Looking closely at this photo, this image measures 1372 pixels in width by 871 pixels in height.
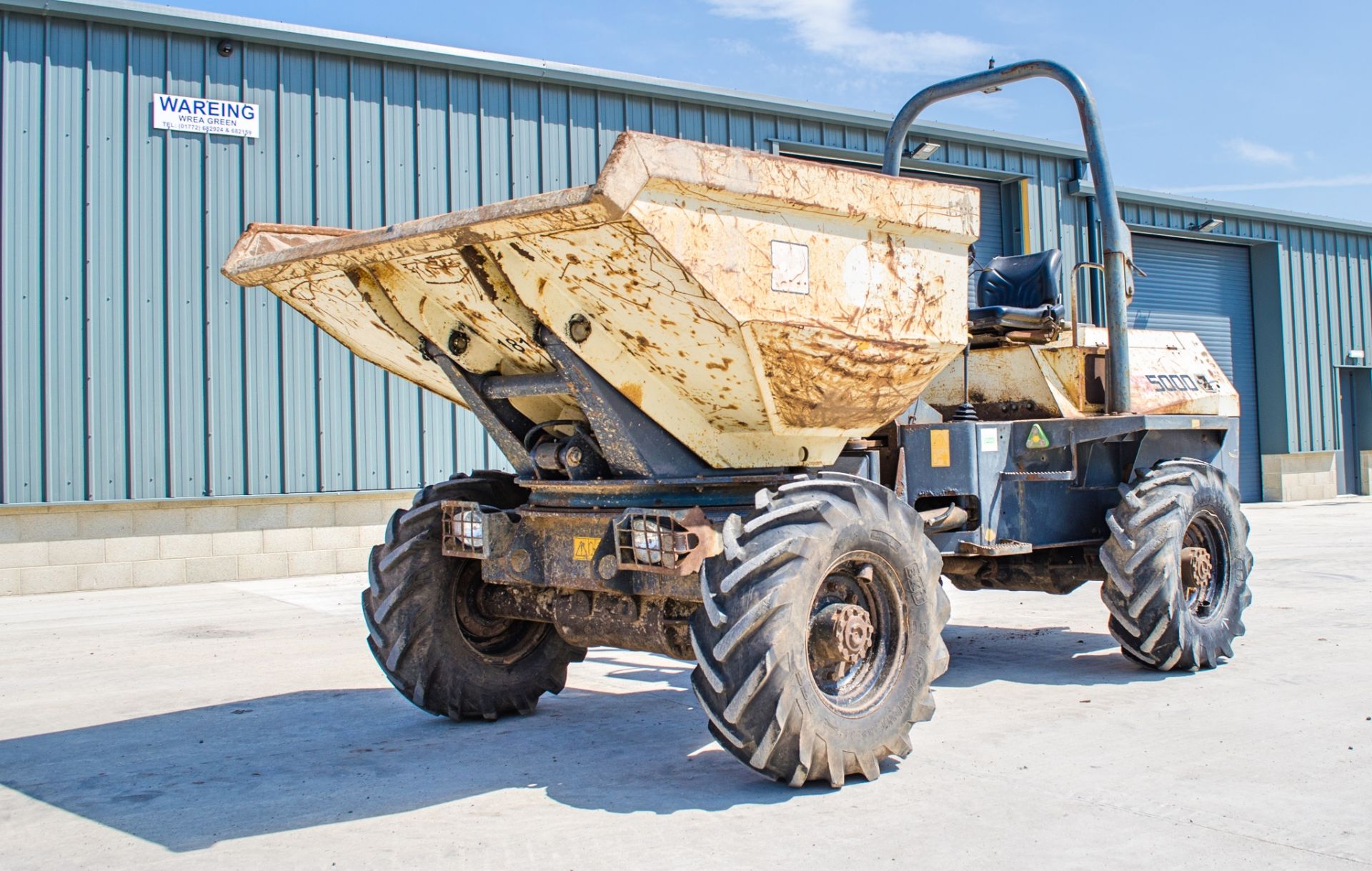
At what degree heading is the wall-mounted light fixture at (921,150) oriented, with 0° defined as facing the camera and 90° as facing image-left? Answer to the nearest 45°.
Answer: approximately 315°

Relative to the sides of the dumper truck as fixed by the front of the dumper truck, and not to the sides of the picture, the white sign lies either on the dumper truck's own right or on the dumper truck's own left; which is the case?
on the dumper truck's own right

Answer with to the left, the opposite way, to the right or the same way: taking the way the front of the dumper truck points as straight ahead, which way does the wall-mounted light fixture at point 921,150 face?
to the left

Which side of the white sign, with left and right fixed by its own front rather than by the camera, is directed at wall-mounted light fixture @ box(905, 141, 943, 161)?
left

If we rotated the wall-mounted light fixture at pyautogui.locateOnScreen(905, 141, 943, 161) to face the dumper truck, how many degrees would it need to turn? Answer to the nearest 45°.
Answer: approximately 45° to its right

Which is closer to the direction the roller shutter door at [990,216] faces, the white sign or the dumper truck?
the dumper truck

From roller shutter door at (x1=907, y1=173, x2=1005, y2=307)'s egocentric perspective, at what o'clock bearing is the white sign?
The white sign is roughly at 3 o'clock from the roller shutter door.

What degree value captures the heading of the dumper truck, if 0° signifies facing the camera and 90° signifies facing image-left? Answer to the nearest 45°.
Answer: approximately 45°
